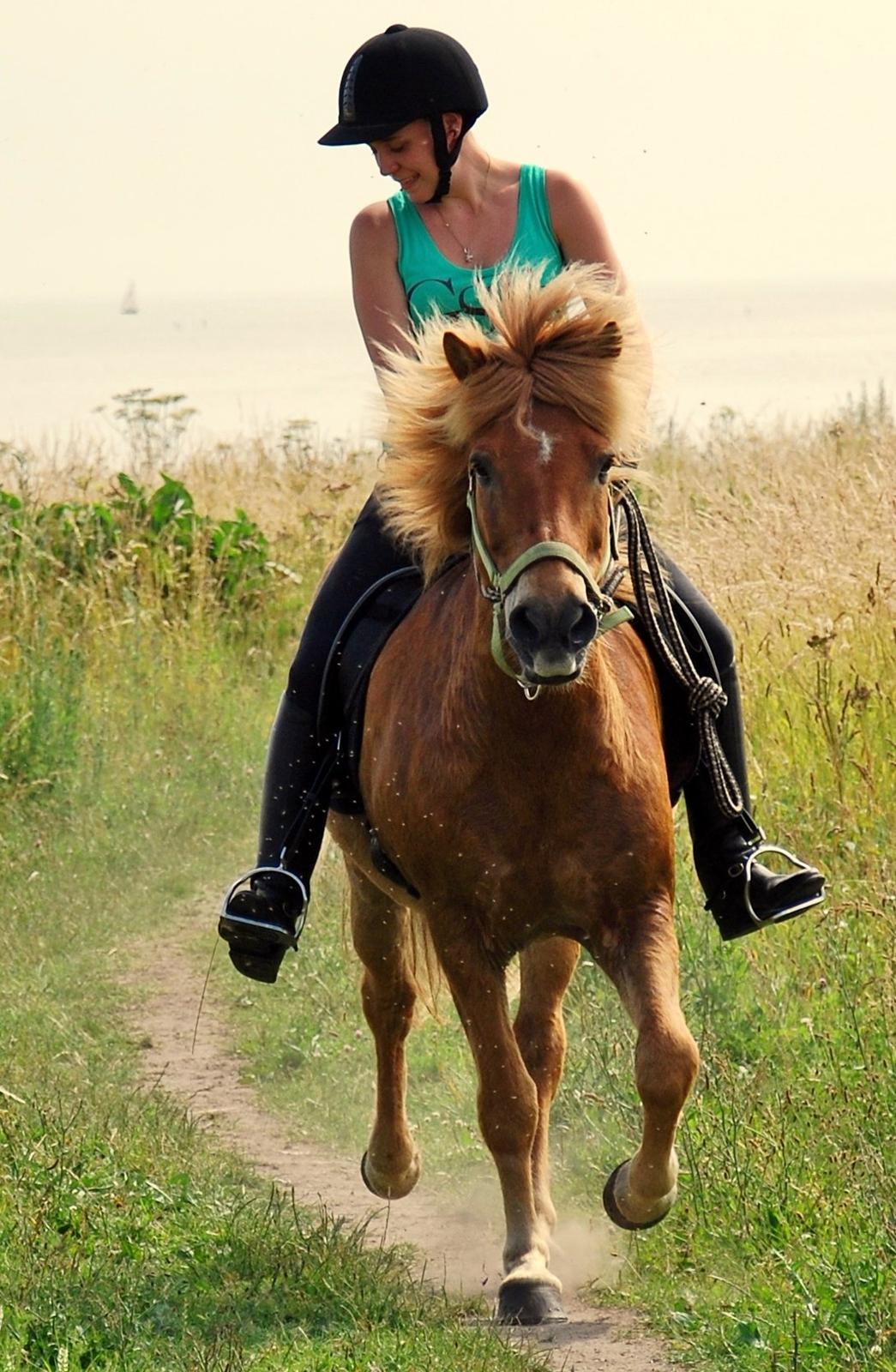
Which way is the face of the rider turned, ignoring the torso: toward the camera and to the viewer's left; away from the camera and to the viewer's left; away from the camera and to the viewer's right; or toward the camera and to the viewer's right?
toward the camera and to the viewer's left

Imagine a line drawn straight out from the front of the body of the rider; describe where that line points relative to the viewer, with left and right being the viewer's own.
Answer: facing the viewer

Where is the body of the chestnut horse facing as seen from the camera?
toward the camera
